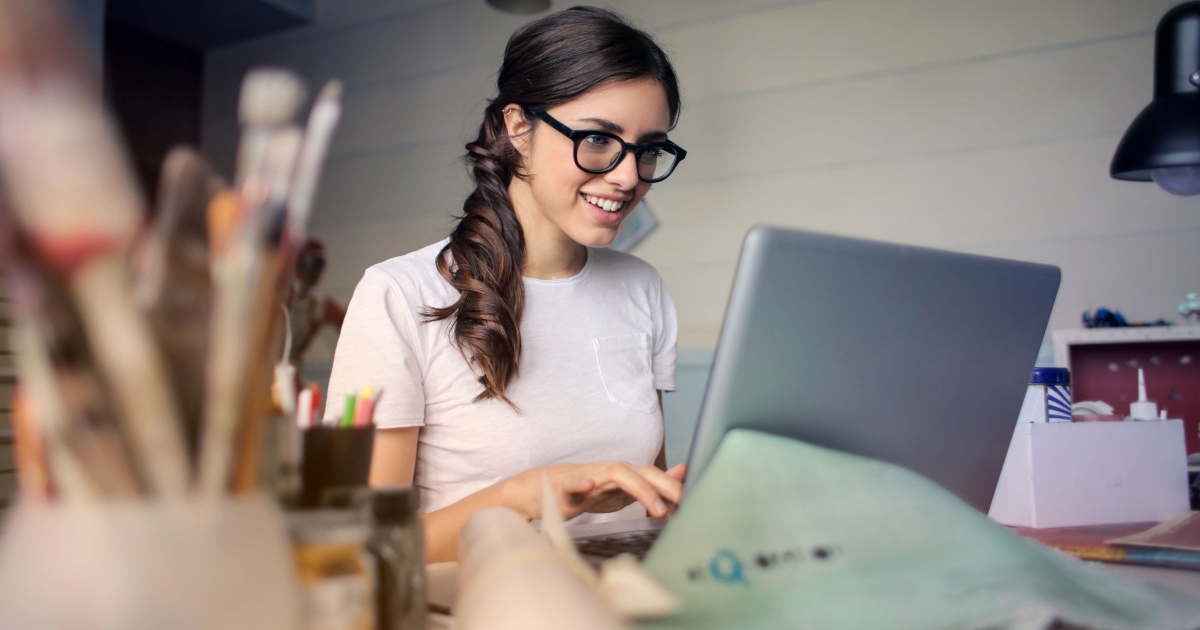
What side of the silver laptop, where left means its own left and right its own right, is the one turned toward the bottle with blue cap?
right

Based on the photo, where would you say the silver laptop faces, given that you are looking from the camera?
facing away from the viewer and to the left of the viewer

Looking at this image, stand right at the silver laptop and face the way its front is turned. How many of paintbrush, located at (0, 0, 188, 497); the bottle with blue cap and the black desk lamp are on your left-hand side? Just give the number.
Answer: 1

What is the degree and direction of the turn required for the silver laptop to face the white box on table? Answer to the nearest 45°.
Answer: approximately 90° to its right

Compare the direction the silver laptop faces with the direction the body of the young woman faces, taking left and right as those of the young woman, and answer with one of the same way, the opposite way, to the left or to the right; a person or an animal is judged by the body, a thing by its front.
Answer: the opposite way

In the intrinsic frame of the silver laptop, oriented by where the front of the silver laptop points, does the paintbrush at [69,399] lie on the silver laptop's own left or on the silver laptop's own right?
on the silver laptop's own left

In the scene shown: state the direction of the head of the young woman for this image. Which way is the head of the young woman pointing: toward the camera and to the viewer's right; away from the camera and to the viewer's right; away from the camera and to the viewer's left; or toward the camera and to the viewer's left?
toward the camera and to the viewer's right

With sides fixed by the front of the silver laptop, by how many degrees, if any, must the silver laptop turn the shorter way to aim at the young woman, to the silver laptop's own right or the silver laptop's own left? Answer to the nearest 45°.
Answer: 0° — it already faces them

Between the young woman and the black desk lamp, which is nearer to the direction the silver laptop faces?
the young woman

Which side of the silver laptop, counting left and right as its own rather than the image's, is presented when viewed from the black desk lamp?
right

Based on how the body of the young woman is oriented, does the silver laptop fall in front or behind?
in front

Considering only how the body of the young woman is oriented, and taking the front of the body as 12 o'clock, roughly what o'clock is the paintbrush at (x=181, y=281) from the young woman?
The paintbrush is roughly at 2 o'clock from the young woman.

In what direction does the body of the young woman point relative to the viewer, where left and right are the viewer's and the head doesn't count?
facing the viewer and to the right of the viewer
